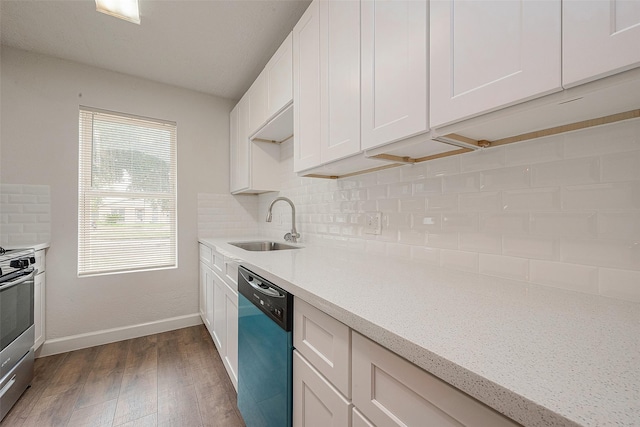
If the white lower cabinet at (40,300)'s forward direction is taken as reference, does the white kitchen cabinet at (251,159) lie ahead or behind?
ahead

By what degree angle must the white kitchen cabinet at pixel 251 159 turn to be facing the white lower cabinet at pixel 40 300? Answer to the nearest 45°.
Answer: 0° — it already faces it

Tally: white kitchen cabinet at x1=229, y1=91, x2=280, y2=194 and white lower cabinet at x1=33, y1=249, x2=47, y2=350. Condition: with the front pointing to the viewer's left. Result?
1

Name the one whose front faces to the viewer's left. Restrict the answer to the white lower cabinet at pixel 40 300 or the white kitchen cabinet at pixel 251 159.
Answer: the white kitchen cabinet

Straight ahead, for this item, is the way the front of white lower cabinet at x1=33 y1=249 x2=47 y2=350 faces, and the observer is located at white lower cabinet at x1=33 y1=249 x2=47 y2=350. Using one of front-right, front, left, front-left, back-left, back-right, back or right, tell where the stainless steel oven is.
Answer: right

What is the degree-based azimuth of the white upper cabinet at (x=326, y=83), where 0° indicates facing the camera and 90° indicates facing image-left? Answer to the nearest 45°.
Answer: approximately 45°

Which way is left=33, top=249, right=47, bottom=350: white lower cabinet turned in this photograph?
to the viewer's right

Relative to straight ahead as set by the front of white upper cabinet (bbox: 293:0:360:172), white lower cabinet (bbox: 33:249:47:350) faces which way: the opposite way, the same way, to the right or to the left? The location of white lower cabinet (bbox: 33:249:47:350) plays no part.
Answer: the opposite way

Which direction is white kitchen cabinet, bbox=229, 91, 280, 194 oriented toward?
to the viewer's left

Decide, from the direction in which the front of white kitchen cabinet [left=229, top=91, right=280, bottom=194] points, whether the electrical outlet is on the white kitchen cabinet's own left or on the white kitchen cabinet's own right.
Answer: on the white kitchen cabinet's own left
